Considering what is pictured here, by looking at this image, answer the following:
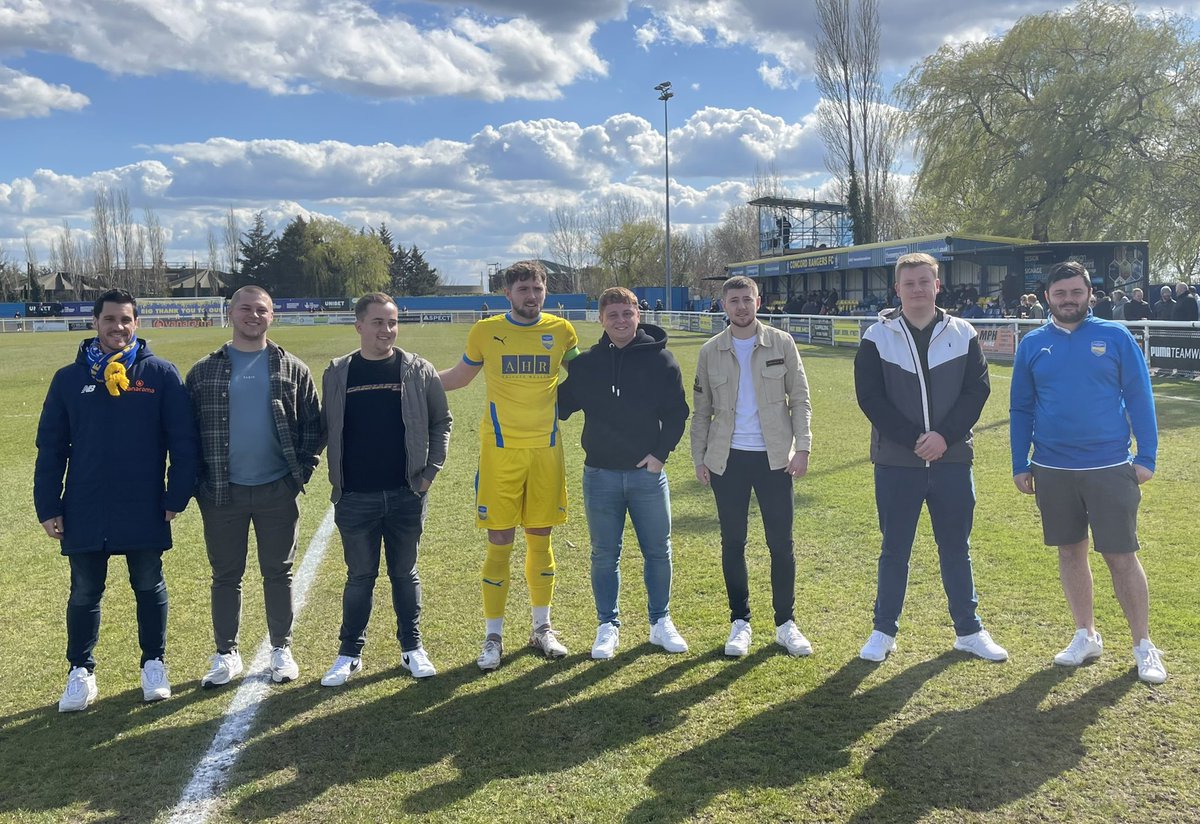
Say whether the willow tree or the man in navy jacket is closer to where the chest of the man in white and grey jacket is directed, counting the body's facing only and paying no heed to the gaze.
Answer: the man in navy jacket

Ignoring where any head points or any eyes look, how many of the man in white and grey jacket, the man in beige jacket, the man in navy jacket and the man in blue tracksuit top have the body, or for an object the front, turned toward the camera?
4

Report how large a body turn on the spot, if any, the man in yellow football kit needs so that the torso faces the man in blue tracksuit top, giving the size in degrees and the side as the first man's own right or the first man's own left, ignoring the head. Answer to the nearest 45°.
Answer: approximately 90° to the first man's own left

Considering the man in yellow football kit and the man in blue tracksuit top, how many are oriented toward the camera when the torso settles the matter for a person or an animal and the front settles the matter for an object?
2

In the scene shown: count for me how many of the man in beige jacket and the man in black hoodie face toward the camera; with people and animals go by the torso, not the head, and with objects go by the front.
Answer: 2

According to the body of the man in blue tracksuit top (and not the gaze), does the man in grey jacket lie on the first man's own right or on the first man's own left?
on the first man's own right

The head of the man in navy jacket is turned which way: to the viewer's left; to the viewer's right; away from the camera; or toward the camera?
toward the camera

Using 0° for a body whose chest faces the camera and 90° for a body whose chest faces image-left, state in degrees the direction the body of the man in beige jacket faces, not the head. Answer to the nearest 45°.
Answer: approximately 0°

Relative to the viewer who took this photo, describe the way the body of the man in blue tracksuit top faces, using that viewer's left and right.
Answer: facing the viewer

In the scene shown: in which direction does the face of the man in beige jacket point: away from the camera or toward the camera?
toward the camera

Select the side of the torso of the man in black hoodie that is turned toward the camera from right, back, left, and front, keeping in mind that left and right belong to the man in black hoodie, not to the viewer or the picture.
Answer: front

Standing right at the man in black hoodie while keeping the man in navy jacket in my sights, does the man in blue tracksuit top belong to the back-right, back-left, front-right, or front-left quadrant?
back-left

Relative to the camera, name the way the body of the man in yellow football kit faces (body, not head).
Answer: toward the camera

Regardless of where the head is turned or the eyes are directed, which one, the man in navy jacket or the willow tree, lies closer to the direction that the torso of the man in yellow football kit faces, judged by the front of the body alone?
the man in navy jacket
